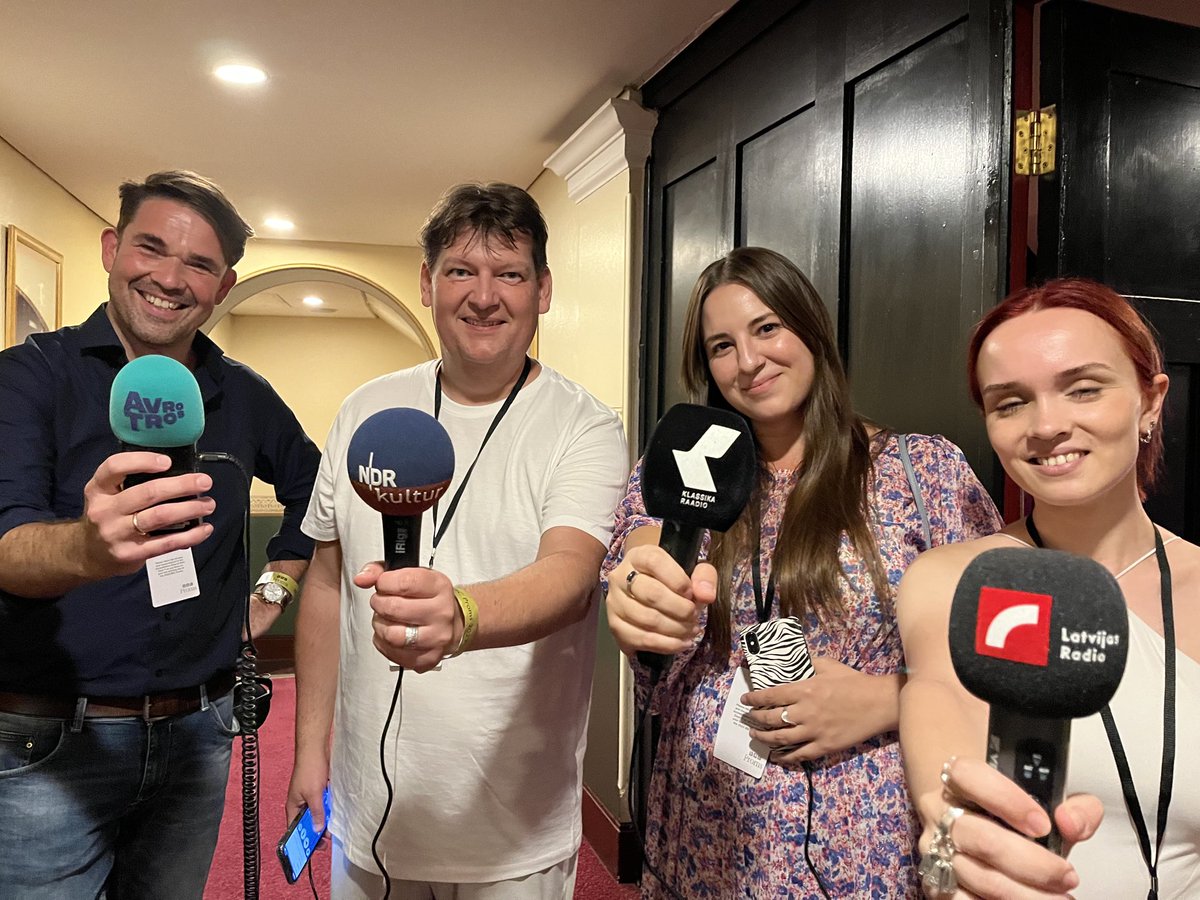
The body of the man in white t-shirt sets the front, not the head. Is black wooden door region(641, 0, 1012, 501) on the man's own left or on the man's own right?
on the man's own left

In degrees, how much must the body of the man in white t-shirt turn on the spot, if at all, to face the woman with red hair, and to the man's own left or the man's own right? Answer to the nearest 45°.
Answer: approximately 45° to the man's own left

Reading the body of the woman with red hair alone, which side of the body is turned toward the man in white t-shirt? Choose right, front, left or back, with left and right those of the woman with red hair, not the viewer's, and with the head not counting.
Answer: right

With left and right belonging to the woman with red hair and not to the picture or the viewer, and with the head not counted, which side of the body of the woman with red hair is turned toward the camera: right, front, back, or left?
front

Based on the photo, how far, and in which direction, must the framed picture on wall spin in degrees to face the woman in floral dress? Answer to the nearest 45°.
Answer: approximately 45° to its right

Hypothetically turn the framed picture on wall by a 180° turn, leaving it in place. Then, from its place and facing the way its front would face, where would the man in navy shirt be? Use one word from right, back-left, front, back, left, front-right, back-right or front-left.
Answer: back-left

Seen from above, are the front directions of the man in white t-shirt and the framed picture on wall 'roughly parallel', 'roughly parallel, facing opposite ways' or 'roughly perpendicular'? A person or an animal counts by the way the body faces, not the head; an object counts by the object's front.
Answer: roughly perpendicular

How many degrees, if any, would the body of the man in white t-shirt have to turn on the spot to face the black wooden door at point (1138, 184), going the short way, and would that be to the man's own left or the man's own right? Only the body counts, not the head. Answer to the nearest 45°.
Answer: approximately 90° to the man's own left

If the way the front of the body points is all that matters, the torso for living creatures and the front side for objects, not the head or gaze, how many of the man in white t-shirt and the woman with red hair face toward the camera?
2

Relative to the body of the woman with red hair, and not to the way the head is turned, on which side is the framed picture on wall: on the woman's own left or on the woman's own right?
on the woman's own right

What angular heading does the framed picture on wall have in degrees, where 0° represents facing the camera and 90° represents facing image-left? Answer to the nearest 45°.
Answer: approximately 315°

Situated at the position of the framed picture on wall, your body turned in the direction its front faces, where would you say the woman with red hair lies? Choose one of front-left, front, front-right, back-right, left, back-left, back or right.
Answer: front-right
